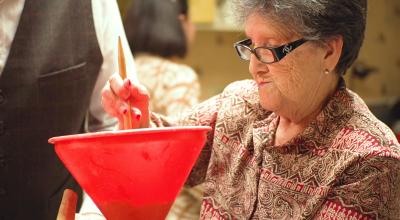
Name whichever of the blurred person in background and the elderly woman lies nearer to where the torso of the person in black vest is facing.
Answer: the elderly woman

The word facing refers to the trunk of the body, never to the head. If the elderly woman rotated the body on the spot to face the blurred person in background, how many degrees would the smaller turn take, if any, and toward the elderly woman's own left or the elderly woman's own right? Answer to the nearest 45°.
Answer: approximately 135° to the elderly woman's own right

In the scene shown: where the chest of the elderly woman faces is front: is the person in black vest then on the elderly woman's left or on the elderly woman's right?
on the elderly woman's right

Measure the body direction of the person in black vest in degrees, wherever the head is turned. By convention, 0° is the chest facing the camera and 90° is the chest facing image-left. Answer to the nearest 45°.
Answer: approximately 0°

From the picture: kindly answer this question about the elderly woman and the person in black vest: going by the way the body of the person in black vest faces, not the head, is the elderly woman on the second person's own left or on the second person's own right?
on the second person's own left

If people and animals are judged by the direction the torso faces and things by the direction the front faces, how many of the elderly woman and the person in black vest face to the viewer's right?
0

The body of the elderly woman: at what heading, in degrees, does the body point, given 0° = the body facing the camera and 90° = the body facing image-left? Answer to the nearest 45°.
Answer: approximately 45°

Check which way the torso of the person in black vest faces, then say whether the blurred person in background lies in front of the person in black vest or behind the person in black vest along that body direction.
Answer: behind
